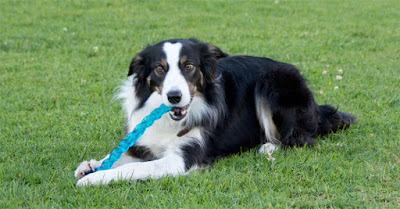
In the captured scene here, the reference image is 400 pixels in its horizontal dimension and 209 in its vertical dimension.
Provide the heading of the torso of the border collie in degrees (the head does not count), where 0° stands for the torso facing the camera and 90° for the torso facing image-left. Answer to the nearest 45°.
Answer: approximately 45°
